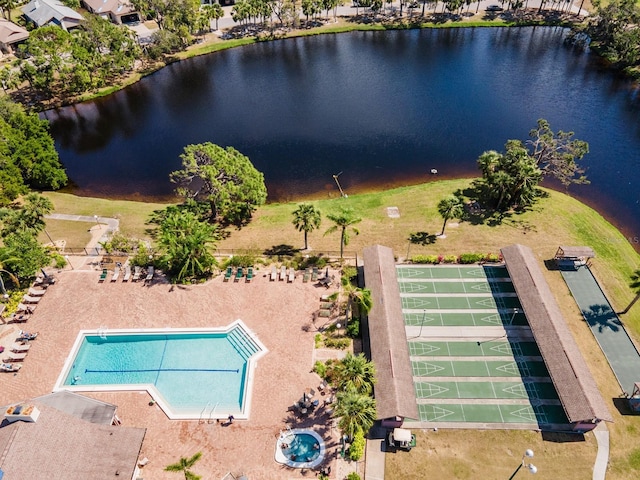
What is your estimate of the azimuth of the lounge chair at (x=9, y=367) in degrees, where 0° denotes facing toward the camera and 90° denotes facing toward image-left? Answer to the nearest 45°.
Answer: approximately 270°

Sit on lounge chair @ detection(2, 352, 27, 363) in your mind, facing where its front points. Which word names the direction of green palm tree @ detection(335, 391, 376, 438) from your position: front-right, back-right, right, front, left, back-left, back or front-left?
front-right

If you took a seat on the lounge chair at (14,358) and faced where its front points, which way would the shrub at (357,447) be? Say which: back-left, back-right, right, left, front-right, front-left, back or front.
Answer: front-right

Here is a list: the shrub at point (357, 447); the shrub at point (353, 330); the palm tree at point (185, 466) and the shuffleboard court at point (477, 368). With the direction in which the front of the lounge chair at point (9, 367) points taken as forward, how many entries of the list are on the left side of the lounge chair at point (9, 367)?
0

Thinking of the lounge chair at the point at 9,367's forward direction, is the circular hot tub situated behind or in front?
in front

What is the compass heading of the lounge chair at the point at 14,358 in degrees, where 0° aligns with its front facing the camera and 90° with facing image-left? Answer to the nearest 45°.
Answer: approximately 270°

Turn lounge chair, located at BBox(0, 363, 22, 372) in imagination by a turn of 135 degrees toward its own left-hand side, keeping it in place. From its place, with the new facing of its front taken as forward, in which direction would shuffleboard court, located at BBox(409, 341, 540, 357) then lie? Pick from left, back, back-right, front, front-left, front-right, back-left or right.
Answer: back

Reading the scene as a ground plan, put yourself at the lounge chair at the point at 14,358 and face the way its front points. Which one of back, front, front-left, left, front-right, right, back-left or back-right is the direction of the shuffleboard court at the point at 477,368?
front-right

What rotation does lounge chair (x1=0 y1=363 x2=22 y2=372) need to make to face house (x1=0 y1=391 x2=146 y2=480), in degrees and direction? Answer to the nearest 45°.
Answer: approximately 45° to its right

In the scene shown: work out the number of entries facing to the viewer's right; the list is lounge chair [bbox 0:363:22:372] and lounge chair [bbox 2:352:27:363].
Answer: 2

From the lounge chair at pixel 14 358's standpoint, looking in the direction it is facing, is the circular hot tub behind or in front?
in front

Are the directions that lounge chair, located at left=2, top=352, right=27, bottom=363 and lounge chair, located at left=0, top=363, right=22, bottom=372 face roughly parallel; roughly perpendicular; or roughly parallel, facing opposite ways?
roughly parallel

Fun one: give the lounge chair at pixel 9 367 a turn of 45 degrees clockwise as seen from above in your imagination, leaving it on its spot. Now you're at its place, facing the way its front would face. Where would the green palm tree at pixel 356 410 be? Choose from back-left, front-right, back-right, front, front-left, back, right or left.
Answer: front

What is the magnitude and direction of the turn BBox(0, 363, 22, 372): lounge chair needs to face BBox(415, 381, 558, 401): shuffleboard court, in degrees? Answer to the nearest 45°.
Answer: approximately 45° to its right

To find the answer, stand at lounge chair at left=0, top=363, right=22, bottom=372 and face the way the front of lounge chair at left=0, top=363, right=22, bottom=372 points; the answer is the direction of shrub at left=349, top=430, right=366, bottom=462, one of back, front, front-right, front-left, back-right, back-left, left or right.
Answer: front-right

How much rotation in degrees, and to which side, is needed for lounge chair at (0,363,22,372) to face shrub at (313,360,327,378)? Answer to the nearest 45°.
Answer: approximately 45° to its right

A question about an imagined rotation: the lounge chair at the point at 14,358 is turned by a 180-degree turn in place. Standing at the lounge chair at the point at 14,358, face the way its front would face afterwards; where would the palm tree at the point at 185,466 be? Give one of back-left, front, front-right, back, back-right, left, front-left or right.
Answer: back-left
